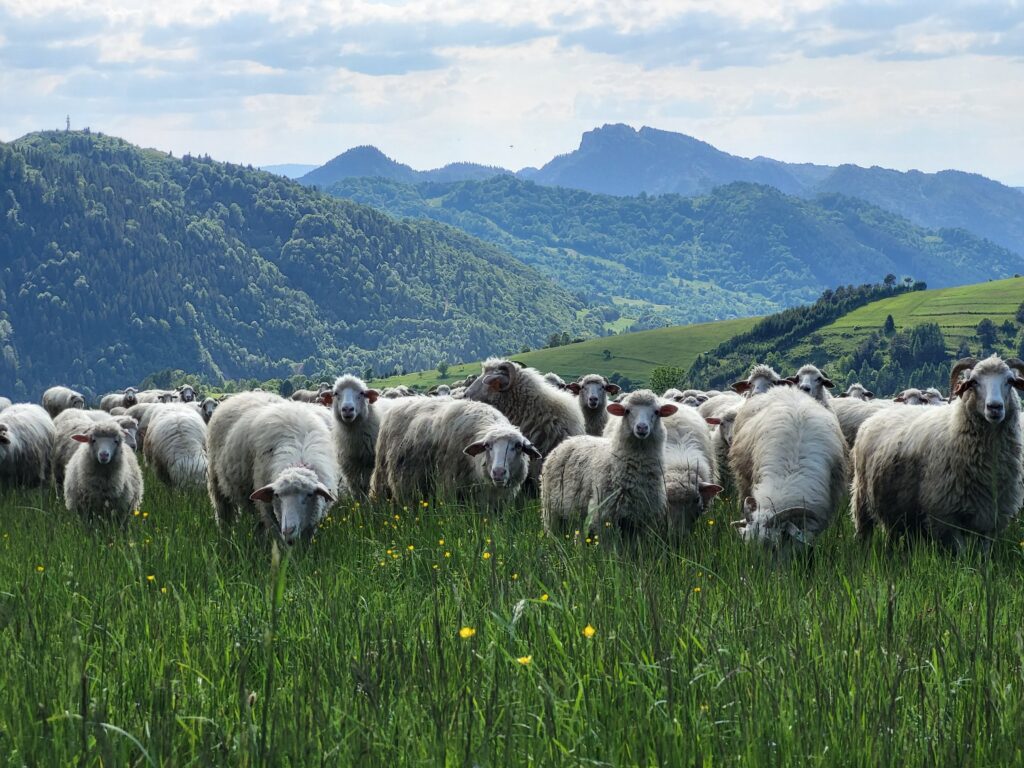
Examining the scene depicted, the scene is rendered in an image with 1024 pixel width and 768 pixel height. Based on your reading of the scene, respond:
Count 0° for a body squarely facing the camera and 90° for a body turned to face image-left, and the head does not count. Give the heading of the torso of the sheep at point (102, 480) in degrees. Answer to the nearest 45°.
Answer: approximately 0°

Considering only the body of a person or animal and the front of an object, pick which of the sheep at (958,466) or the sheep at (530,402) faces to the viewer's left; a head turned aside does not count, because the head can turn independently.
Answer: the sheep at (530,402)

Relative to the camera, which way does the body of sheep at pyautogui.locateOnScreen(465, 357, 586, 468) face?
to the viewer's left

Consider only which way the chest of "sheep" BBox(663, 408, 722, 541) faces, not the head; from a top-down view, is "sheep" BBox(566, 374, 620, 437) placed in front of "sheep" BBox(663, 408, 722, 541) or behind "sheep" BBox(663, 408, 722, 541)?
behind

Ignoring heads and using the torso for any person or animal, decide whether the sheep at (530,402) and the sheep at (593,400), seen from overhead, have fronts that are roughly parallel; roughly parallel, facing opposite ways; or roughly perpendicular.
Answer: roughly perpendicular

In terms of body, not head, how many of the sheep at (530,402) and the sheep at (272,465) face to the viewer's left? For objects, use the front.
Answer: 1

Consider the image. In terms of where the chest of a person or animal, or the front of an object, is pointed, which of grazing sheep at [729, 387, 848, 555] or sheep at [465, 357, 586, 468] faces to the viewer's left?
the sheep

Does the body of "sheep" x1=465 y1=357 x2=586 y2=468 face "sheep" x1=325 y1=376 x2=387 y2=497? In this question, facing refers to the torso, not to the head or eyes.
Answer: yes

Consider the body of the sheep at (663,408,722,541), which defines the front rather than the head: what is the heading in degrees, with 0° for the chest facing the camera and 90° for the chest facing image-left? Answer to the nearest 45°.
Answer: approximately 0°

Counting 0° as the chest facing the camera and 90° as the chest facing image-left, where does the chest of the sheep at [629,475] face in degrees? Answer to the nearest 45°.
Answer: approximately 315°

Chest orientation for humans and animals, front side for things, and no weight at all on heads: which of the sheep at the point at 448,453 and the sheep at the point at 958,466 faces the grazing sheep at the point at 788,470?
the sheep at the point at 448,453

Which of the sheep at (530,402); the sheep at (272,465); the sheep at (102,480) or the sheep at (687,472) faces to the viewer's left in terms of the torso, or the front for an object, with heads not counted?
the sheep at (530,402)

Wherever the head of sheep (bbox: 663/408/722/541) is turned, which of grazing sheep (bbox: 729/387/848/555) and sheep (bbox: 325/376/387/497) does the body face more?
the grazing sheep

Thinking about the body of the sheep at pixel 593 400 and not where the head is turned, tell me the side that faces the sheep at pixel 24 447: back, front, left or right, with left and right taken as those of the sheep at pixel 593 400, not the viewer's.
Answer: right
